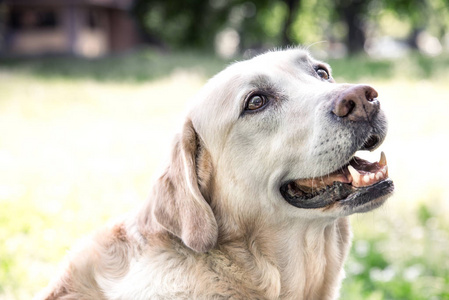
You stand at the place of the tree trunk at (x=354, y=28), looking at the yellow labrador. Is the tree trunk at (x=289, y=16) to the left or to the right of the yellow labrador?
right

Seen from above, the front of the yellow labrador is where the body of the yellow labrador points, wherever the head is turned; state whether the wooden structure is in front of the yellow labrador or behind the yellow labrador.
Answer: behind

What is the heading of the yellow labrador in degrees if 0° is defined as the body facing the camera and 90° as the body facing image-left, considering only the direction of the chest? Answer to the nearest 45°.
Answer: approximately 315°

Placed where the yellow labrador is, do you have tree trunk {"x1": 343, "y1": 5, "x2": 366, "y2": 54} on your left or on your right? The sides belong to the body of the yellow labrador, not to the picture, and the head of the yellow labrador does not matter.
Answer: on your left

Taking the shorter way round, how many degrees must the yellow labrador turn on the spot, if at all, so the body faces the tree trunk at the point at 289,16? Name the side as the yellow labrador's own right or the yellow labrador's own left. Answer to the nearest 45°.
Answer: approximately 135° to the yellow labrador's own left
